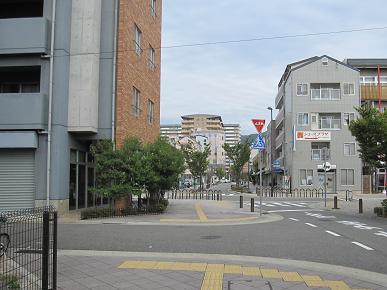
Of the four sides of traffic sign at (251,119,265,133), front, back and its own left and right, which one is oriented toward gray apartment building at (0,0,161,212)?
right

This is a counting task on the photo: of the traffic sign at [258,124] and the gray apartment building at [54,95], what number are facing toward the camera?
2

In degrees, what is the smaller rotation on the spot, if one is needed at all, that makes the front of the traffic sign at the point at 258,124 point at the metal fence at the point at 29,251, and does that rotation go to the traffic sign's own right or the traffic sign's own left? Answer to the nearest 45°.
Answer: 0° — it already faces it

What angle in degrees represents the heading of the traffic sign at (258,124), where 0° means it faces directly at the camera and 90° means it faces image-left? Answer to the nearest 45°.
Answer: approximately 0°

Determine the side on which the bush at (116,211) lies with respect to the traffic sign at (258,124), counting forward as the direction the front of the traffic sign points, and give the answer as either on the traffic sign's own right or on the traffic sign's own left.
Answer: on the traffic sign's own right

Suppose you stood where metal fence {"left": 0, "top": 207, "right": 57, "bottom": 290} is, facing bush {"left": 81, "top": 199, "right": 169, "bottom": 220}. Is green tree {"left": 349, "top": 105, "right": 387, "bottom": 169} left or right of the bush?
right

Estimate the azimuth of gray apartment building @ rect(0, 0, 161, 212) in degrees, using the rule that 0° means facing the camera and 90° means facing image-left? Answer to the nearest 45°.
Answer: approximately 0°
